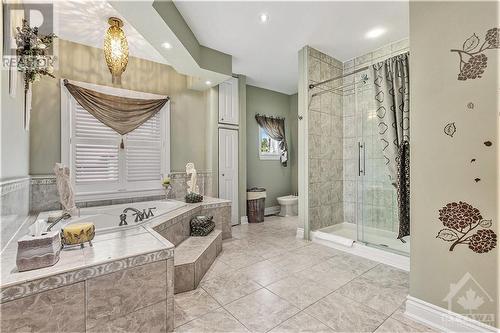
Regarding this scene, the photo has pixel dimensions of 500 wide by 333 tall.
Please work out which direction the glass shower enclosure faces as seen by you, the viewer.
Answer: facing the viewer and to the left of the viewer

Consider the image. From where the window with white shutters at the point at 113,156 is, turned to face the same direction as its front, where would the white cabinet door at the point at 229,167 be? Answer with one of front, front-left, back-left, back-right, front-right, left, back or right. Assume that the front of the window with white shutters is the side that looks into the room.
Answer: front-left

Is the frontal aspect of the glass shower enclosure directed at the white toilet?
no

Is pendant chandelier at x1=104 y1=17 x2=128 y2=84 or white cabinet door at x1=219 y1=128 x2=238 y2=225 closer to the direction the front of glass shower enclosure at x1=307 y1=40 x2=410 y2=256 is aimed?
the pendant chandelier

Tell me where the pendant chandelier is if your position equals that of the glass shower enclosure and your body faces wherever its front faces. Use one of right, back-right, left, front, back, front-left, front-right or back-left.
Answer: front

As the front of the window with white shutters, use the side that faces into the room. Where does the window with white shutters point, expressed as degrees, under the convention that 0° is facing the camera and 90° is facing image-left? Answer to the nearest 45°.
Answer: approximately 315°

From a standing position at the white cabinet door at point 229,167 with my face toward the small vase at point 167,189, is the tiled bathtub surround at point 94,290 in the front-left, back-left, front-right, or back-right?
front-left

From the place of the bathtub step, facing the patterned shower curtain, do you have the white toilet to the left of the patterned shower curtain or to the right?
left

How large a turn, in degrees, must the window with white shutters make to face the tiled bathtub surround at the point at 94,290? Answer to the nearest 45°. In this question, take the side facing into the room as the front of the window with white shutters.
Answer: approximately 45° to its right

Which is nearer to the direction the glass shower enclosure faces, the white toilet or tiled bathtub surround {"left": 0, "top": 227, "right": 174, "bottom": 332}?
the tiled bathtub surround

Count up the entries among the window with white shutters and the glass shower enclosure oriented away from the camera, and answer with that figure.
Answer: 0

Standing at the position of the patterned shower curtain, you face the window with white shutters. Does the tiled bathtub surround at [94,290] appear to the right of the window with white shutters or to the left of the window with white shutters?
left

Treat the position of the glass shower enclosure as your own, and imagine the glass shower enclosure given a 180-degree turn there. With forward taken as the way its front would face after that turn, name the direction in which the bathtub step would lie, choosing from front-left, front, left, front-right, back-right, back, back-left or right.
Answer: back

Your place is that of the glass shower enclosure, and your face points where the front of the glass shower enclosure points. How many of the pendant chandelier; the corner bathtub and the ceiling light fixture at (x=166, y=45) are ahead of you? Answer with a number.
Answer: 3
